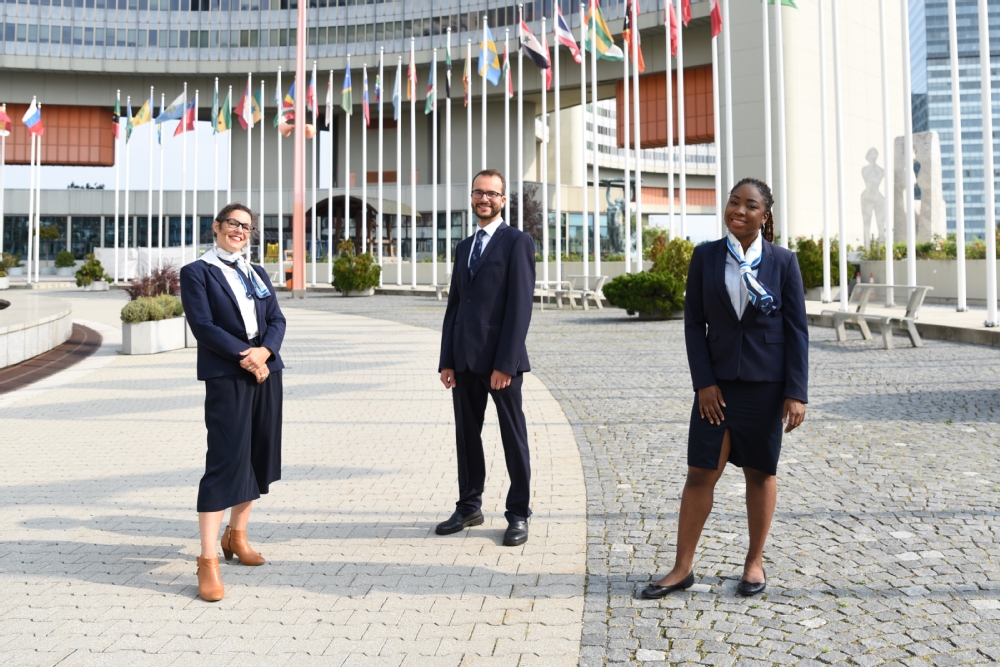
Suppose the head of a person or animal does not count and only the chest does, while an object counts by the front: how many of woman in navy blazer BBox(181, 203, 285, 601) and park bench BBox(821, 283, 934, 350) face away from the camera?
0

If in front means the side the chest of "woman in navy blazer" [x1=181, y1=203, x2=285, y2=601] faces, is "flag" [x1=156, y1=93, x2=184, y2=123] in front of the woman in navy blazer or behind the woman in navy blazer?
behind

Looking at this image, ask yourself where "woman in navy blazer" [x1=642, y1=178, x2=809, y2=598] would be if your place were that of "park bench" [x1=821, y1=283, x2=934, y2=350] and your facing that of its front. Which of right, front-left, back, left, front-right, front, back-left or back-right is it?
front-left

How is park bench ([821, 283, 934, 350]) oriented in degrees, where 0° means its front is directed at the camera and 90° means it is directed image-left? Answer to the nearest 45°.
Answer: approximately 45°

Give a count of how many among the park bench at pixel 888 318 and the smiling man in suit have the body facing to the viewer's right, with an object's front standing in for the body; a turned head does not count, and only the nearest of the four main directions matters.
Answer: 0

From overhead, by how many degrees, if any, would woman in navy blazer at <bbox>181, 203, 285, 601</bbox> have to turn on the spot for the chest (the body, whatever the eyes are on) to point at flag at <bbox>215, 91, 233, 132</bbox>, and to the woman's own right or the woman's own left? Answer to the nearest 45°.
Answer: approximately 135° to the woman's own left

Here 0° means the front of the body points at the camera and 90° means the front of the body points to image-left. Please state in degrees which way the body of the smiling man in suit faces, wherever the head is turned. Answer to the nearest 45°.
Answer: approximately 45°

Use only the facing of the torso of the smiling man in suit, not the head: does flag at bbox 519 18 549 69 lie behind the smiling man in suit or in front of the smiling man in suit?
behind

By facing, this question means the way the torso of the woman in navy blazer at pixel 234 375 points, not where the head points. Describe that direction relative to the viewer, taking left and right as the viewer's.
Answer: facing the viewer and to the right of the viewer
